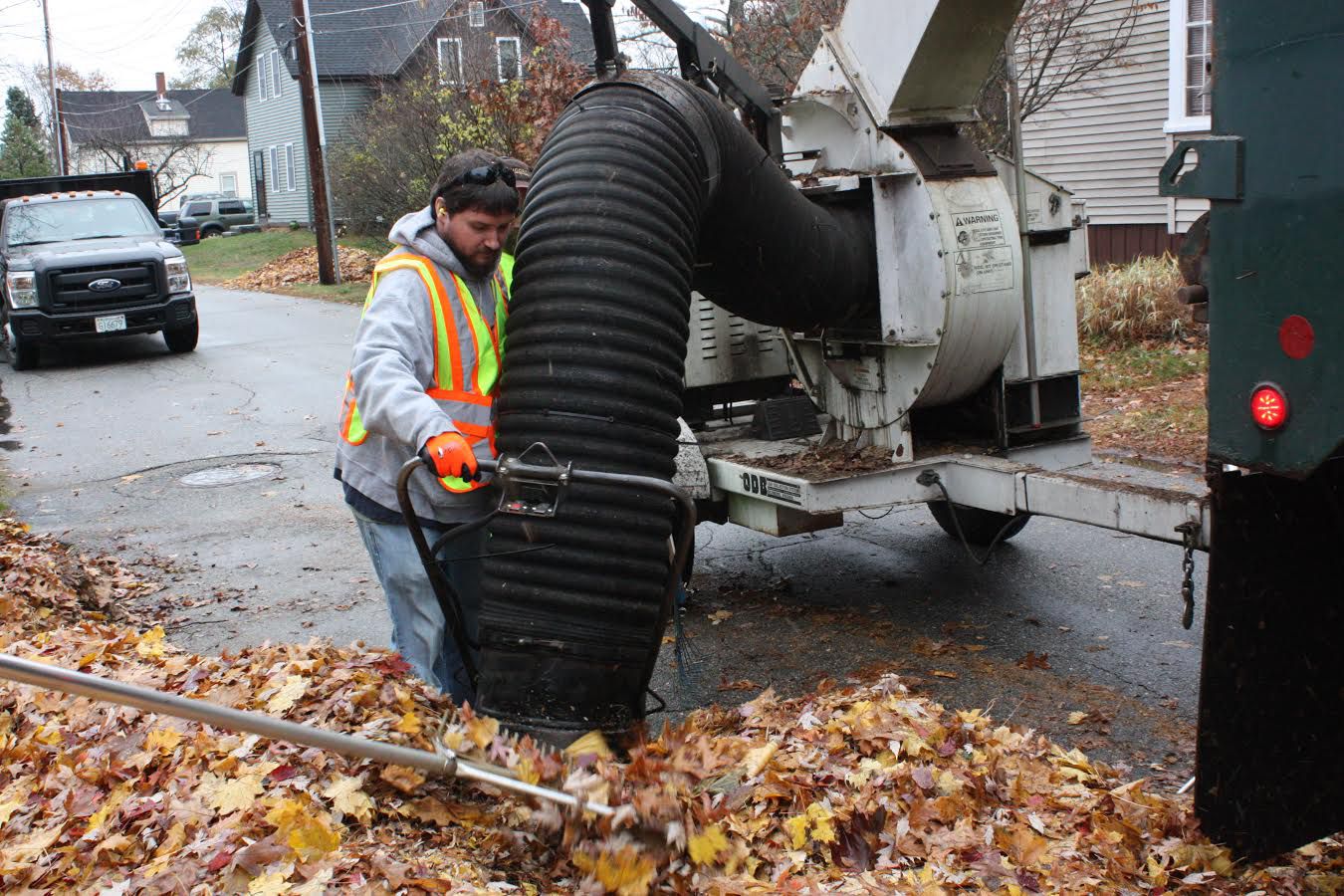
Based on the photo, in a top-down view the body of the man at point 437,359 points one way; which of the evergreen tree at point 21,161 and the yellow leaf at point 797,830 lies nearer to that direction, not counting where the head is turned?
the yellow leaf

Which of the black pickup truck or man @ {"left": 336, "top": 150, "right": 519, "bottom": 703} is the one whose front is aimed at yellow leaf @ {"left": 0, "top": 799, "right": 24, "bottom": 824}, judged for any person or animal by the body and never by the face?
the black pickup truck

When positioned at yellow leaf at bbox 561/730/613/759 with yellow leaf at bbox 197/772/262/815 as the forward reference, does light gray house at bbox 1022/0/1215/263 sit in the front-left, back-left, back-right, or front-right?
back-right

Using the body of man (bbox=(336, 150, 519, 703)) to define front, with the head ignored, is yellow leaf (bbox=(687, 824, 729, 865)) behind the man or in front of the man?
in front

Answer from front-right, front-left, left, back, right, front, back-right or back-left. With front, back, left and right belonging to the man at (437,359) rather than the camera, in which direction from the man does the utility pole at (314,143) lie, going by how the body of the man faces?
back-left

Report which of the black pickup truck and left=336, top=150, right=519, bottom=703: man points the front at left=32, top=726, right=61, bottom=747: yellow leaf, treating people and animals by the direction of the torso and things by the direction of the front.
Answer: the black pickup truck

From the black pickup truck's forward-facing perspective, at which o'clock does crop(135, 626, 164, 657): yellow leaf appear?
The yellow leaf is roughly at 12 o'clock from the black pickup truck.

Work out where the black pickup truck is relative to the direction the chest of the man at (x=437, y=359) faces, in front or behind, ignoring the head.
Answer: behind

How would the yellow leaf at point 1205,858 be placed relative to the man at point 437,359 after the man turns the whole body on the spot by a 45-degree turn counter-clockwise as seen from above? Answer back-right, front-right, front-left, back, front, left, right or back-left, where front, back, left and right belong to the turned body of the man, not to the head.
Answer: front-right

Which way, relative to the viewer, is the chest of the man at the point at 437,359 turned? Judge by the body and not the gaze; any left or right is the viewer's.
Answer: facing the viewer and to the right of the viewer

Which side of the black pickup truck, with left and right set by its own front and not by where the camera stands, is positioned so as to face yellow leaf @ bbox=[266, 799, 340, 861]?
front

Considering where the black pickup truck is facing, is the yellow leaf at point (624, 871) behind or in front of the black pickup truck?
in front

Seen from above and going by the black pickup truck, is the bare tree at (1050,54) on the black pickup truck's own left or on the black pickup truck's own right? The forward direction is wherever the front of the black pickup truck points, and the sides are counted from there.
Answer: on the black pickup truck's own left

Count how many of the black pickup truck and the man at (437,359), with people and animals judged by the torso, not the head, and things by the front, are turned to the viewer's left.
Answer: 0

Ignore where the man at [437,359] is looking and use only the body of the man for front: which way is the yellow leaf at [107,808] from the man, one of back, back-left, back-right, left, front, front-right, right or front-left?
right
